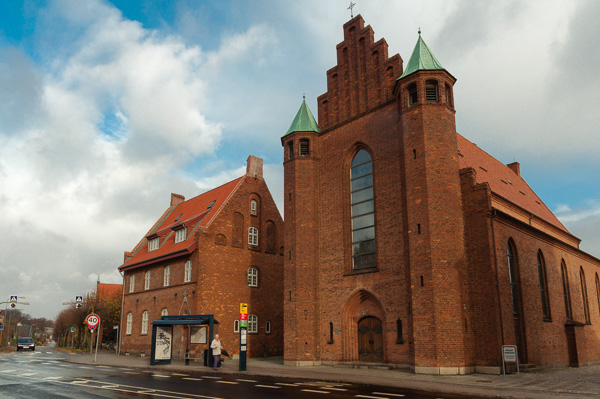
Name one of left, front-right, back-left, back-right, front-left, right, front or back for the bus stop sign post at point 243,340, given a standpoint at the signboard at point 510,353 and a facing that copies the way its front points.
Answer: right

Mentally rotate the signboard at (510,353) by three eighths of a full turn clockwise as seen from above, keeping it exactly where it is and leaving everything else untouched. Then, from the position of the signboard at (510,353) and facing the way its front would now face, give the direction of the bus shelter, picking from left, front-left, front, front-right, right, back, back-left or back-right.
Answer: front-left

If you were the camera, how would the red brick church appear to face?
facing the viewer and to the left of the viewer

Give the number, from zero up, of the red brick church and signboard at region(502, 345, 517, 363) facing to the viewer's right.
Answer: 0

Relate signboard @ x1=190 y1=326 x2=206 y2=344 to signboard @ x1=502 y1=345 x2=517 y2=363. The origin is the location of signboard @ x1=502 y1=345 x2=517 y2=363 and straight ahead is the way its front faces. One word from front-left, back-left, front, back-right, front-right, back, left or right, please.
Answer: right

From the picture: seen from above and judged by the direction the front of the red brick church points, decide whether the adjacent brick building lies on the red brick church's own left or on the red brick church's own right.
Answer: on the red brick church's own right

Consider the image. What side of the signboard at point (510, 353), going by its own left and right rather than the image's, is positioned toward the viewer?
front

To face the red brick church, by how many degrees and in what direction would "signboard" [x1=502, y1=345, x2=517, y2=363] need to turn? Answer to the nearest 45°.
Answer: approximately 135° to its right

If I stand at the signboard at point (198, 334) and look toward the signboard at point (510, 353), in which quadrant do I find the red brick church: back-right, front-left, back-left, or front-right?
front-left
